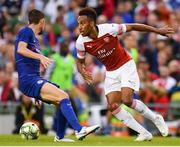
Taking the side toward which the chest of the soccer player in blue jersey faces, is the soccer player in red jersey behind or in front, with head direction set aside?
in front

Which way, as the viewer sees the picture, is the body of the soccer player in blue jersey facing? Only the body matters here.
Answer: to the viewer's right
